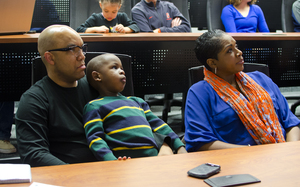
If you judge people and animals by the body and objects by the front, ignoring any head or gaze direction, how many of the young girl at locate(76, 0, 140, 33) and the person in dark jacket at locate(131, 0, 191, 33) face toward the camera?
2

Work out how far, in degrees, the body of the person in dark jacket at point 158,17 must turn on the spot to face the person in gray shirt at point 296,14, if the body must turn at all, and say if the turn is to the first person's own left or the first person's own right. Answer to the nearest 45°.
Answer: approximately 90° to the first person's own left

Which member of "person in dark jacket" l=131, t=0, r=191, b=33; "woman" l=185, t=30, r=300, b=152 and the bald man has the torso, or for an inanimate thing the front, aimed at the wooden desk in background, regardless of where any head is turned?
the person in dark jacket

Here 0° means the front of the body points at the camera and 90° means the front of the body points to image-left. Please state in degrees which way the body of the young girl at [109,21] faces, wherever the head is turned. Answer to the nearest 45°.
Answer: approximately 0°

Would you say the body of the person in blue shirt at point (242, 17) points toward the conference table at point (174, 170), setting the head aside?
yes

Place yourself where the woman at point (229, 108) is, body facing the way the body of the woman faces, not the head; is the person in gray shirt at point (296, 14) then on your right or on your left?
on your left

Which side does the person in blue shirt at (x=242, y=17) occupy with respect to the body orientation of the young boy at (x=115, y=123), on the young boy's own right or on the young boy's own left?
on the young boy's own left
